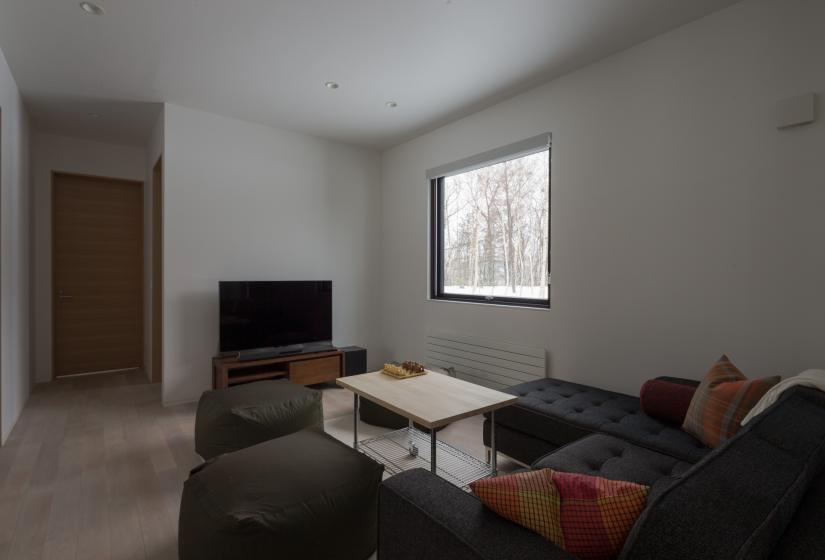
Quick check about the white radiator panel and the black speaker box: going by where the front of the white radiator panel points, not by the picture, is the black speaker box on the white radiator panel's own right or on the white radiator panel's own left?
on the white radiator panel's own right

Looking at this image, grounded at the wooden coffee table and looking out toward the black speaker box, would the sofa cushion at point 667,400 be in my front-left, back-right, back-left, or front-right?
back-right

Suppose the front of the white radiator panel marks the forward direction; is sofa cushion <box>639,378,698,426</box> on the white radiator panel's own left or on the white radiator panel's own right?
on the white radiator panel's own left

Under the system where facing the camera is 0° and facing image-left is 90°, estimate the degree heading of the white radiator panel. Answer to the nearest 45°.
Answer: approximately 45°

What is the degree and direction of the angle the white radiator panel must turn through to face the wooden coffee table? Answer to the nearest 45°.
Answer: approximately 45° to its left

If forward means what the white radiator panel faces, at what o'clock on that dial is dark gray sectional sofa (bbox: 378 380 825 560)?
The dark gray sectional sofa is roughly at 10 o'clock from the white radiator panel.
